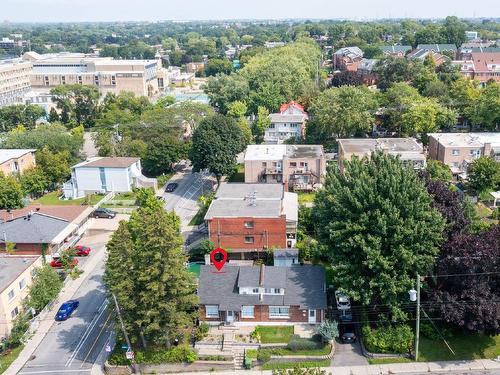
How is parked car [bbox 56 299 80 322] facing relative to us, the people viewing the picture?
facing the viewer and to the left of the viewer

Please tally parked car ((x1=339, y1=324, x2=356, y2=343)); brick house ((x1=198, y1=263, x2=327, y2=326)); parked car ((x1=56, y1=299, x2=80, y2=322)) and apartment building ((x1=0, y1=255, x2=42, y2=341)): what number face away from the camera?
1

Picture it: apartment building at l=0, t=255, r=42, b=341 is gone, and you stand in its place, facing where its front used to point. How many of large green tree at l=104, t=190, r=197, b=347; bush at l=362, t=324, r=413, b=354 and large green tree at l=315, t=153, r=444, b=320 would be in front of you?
3

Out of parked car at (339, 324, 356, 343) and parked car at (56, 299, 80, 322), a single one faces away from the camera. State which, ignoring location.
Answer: parked car at (339, 324, 356, 343)

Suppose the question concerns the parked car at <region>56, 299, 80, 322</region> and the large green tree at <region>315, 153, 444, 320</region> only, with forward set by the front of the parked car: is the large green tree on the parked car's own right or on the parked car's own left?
on the parked car's own left

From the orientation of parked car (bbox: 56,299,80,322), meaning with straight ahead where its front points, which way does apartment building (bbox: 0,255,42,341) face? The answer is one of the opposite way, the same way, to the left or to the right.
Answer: to the left

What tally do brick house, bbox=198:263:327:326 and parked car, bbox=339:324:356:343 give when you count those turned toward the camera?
1

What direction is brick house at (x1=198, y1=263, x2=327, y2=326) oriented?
toward the camera

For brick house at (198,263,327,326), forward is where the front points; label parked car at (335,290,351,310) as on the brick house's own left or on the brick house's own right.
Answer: on the brick house's own left

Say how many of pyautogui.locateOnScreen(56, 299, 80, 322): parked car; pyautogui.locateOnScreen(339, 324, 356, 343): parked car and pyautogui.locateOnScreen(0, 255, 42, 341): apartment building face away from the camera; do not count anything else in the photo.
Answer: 1

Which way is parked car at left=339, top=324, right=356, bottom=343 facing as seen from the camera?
away from the camera

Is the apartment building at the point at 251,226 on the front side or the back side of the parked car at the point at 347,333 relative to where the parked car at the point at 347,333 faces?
on the front side

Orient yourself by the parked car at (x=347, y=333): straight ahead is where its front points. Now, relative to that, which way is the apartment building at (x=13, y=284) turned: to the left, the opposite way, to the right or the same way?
to the right

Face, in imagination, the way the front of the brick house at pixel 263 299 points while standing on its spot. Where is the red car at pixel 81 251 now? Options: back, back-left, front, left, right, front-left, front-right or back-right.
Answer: back-right

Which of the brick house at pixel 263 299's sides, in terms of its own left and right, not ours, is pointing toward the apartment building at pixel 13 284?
right

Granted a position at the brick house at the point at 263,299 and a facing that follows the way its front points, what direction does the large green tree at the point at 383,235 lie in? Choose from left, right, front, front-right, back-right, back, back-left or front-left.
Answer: left

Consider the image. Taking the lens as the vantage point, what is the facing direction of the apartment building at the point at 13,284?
facing the viewer and to the right of the viewer

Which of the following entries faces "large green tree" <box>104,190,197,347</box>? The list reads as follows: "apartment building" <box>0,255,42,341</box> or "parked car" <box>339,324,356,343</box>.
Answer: the apartment building

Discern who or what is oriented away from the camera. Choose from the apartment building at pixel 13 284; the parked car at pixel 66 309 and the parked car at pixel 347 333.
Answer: the parked car at pixel 347 333

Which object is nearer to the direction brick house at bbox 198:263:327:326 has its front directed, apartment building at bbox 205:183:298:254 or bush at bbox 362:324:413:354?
the bush

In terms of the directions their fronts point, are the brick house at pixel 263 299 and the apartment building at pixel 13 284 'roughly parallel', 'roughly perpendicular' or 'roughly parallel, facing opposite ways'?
roughly perpendicular
